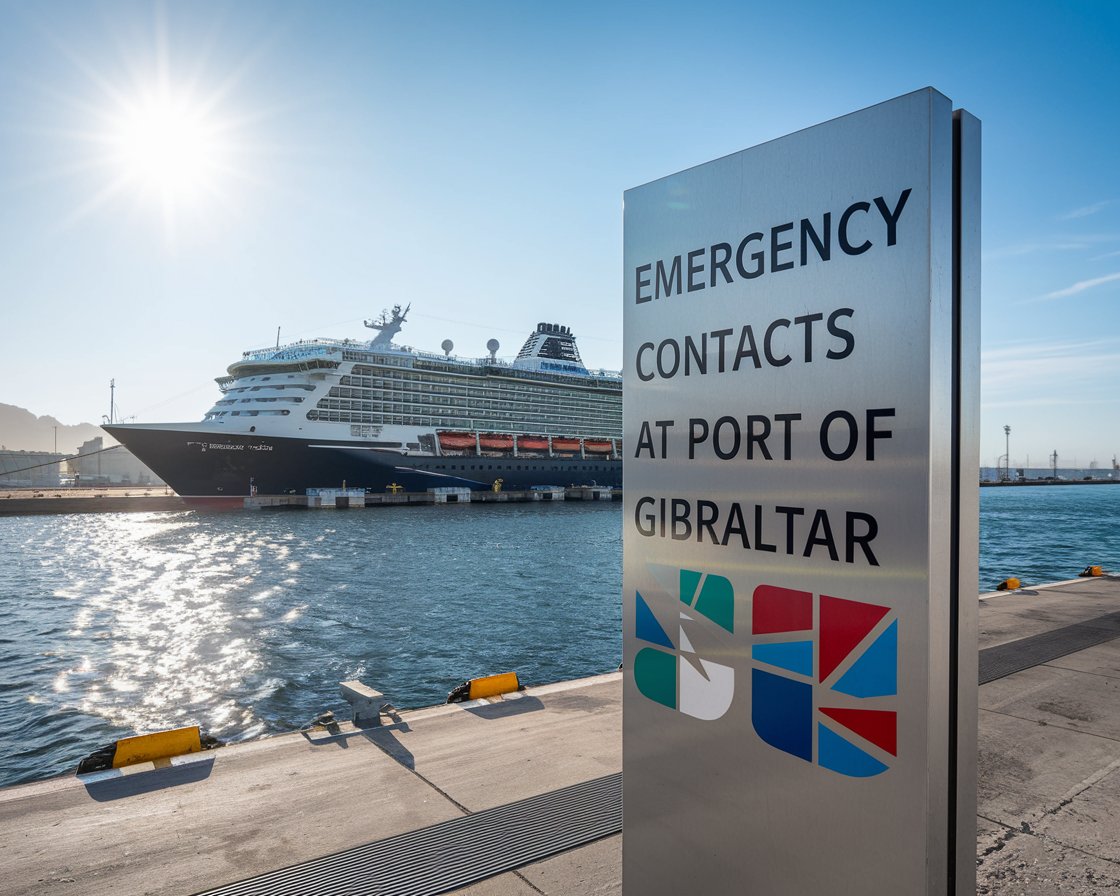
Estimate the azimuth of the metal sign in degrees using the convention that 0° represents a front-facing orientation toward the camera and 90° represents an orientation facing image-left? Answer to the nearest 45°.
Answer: approximately 45°

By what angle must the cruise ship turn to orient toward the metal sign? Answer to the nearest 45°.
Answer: approximately 45° to its left

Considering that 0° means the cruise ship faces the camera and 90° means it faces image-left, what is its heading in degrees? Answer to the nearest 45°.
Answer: approximately 45°

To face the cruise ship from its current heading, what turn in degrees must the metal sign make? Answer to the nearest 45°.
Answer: approximately 90° to its right
